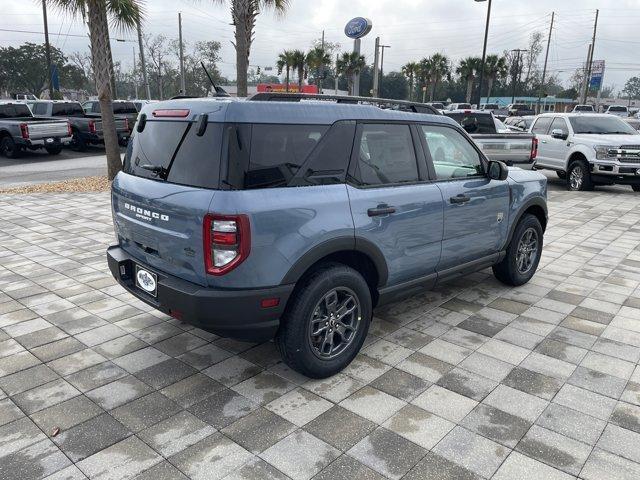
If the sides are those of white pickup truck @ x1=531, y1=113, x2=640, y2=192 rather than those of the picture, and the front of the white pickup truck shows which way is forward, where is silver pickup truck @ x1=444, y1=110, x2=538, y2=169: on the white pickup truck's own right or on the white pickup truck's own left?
on the white pickup truck's own right

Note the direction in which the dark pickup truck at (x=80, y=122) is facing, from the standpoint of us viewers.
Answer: facing away from the viewer and to the left of the viewer

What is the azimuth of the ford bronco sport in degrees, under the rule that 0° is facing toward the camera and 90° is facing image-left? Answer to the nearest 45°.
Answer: approximately 225°

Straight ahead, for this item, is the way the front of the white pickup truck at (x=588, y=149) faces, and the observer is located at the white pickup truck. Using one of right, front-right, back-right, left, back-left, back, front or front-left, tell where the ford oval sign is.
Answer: back

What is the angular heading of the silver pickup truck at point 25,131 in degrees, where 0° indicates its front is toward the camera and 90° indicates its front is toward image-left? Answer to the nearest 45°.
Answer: approximately 135°

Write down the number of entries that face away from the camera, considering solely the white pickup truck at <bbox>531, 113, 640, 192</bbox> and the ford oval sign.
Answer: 0

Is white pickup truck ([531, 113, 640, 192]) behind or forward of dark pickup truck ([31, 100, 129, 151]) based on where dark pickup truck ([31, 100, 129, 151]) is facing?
behind

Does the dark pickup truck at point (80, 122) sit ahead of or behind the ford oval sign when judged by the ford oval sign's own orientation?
ahead

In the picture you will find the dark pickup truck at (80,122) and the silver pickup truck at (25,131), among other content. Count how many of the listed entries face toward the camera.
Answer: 0

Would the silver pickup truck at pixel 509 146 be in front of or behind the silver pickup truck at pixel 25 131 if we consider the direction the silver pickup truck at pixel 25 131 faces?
behind

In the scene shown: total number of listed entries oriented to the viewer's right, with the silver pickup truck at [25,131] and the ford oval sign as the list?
0

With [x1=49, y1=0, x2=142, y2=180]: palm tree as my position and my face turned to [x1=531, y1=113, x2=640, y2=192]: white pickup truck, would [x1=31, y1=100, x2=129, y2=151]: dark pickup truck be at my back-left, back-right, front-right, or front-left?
back-left
